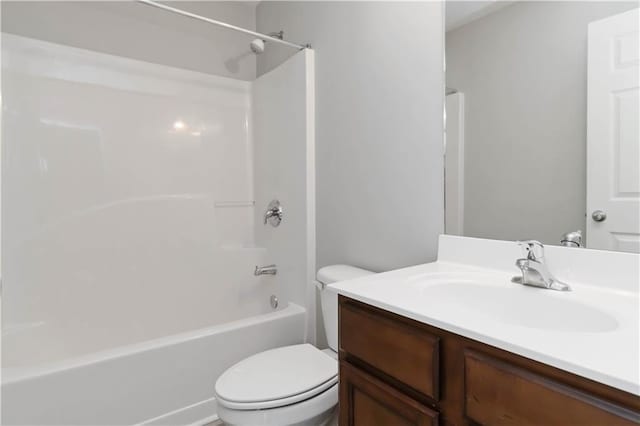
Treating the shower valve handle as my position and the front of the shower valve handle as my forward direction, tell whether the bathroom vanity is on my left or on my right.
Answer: on my left

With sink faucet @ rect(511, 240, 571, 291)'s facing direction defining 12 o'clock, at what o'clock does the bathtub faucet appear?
The bathtub faucet is roughly at 2 o'clock from the sink faucet.

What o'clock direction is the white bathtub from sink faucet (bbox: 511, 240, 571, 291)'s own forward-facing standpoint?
The white bathtub is roughly at 1 o'clock from the sink faucet.

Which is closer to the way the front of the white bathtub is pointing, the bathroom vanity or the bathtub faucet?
the bathroom vanity

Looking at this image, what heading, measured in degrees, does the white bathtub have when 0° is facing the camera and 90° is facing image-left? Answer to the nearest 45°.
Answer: approximately 315°

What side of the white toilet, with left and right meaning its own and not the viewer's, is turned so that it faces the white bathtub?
right

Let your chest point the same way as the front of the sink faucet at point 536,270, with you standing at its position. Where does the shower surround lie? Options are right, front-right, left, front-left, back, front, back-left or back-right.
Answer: front-right

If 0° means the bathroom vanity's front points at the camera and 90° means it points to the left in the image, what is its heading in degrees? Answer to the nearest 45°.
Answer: approximately 45°
